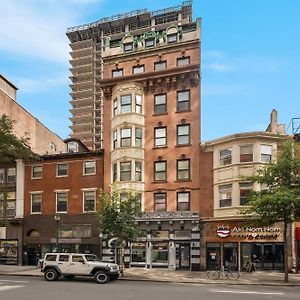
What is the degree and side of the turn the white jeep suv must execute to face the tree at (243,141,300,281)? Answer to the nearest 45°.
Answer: approximately 45° to its left

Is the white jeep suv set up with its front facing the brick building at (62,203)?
no

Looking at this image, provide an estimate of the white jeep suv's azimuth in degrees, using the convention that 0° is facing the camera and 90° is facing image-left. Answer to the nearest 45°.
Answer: approximately 315°

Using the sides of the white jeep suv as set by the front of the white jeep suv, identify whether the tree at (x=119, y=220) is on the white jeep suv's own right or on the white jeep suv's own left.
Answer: on the white jeep suv's own left

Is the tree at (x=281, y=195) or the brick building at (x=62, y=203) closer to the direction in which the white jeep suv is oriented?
the tree

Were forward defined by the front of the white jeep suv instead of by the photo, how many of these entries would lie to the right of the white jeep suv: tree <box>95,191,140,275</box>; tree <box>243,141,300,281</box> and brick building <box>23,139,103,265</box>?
0

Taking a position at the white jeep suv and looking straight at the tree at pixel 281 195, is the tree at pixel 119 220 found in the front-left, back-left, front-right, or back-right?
front-left

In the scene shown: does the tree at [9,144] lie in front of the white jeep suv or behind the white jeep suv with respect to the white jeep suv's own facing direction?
behind
